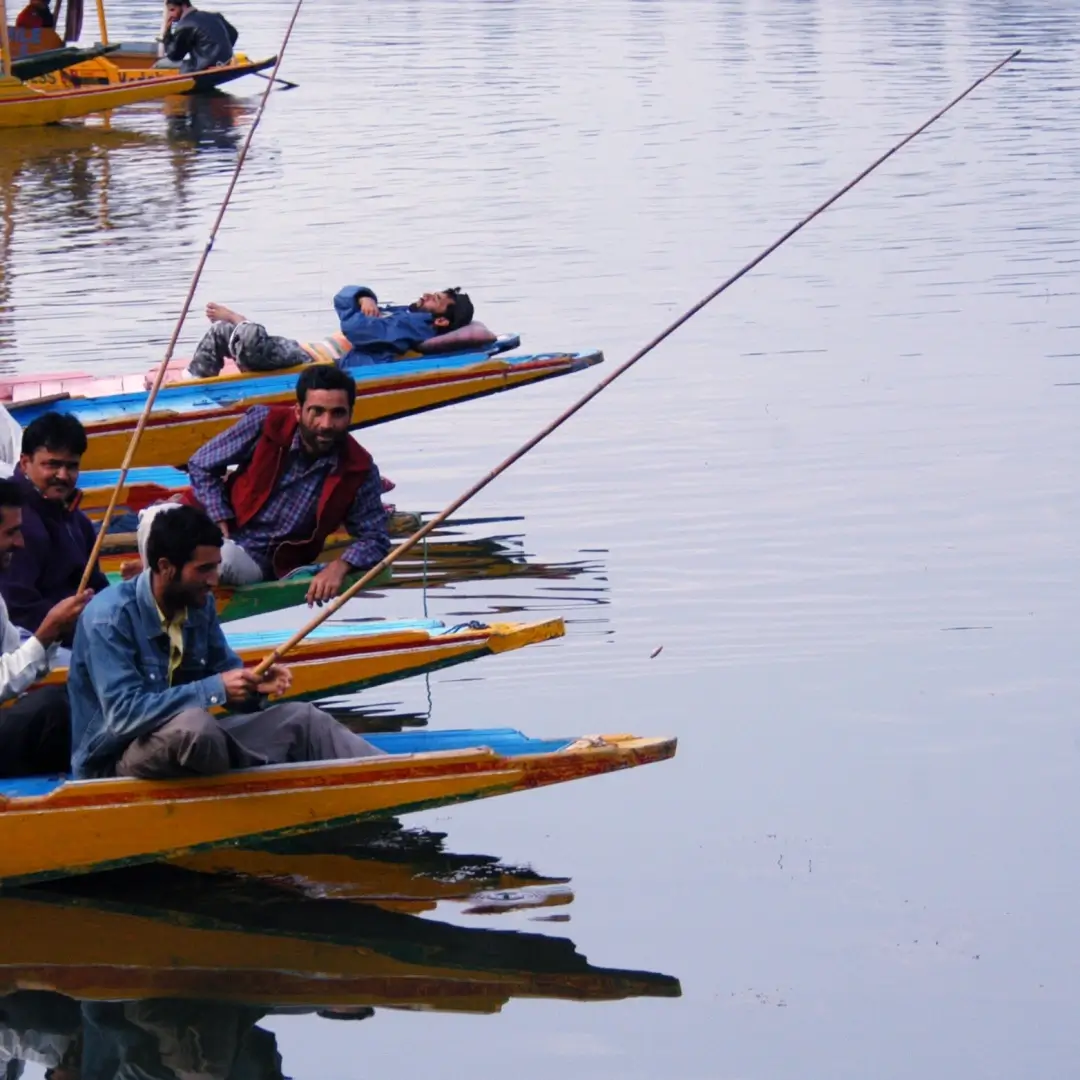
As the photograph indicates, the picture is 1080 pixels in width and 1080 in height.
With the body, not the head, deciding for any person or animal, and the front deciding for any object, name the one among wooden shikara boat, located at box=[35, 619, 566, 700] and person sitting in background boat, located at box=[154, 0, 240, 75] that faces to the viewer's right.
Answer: the wooden shikara boat

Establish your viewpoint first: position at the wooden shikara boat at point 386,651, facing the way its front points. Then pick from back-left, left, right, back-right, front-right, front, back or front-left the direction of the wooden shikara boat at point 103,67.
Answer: left

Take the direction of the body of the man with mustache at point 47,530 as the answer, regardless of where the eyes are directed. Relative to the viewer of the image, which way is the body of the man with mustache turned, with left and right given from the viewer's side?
facing the viewer and to the right of the viewer

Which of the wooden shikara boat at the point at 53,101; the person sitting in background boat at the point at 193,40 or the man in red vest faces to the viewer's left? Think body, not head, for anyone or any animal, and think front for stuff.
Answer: the person sitting in background boat

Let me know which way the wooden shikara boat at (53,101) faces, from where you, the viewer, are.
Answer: facing to the right of the viewer

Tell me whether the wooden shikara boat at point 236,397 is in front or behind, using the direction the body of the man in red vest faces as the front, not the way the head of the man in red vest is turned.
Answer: behind

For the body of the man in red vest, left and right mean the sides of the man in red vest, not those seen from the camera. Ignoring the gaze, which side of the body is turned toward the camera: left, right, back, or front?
front

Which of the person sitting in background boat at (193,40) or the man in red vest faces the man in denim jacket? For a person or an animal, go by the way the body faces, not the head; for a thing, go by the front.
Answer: the man in red vest

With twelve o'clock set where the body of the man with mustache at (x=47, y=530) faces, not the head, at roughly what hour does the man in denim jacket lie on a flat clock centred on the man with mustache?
The man in denim jacket is roughly at 1 o'clock from the man with mustache.

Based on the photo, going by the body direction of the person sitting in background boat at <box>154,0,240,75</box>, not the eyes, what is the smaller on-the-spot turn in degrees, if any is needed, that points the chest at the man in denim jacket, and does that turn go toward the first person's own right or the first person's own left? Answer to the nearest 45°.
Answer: approximately 90° to the first person's own left

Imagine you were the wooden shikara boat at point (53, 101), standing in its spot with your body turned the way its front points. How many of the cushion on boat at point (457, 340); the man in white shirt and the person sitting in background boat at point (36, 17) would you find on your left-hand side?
1

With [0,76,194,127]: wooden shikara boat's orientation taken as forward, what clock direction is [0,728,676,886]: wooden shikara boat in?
[0,728,676,886]: wooden shikara boat is roughly at 3 o'clock from [0,76,194,127]: wooden shikara boat.

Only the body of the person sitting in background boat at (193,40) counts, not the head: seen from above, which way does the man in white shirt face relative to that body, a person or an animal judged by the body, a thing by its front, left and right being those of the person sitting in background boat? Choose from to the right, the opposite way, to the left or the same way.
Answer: the opposite way

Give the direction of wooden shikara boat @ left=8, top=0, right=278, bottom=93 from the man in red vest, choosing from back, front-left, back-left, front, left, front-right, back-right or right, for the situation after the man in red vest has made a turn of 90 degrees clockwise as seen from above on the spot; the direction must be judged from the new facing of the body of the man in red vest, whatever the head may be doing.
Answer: right

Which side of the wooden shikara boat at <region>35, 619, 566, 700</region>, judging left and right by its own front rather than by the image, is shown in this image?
right

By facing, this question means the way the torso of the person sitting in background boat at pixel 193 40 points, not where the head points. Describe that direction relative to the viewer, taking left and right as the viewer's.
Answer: facing to the left of the viewer

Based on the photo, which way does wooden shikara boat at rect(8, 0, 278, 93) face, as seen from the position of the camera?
facing to the right of the viewer

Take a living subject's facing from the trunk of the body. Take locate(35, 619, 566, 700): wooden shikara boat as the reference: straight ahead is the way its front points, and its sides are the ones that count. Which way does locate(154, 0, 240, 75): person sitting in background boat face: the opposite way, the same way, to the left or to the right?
the opposite way

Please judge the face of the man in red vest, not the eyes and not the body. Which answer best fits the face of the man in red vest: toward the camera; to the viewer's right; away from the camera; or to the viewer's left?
toward the camera

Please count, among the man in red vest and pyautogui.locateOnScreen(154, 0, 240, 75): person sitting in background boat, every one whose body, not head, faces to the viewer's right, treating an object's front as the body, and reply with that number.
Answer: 0
